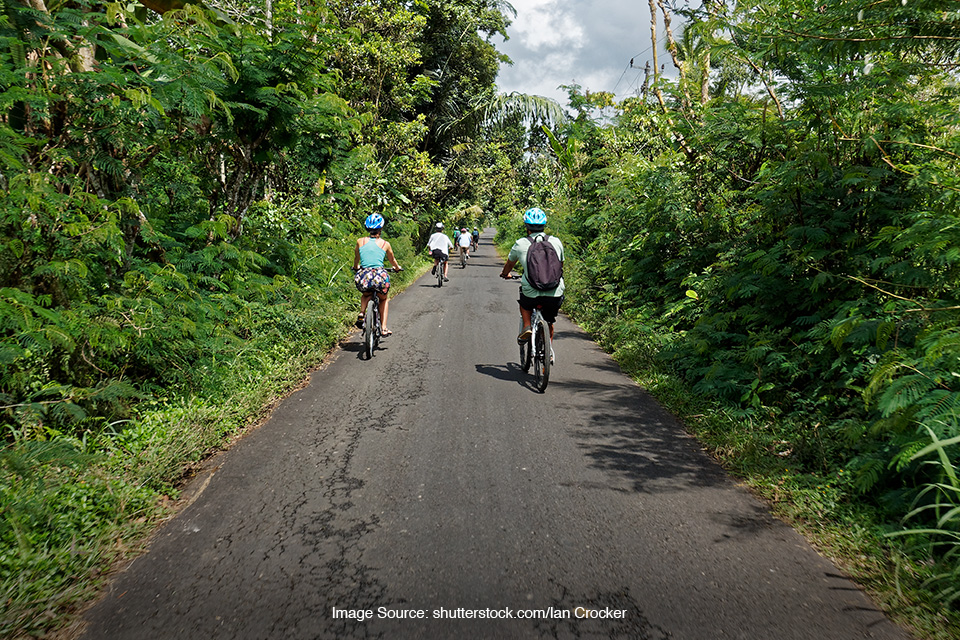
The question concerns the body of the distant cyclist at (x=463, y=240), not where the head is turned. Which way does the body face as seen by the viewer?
away from the camera

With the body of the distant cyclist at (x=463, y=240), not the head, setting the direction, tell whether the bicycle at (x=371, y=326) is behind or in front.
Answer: behind

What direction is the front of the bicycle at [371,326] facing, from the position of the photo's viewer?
facing away from the viewer

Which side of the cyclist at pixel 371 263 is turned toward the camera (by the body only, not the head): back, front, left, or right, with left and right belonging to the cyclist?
back

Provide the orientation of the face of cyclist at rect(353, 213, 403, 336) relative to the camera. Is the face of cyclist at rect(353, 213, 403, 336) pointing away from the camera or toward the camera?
away from the camera

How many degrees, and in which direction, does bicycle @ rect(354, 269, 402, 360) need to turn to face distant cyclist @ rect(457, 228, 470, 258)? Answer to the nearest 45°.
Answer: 0° — it already faces them

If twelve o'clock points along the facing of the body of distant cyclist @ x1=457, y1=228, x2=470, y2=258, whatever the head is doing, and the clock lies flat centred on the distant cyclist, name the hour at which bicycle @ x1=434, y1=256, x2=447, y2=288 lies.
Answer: The bicycle is roughly at 6 o'clock from the distant cyclist.

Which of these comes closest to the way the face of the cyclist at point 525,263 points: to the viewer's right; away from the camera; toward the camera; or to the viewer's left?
away from the camera

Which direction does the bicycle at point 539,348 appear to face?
away from the camera
